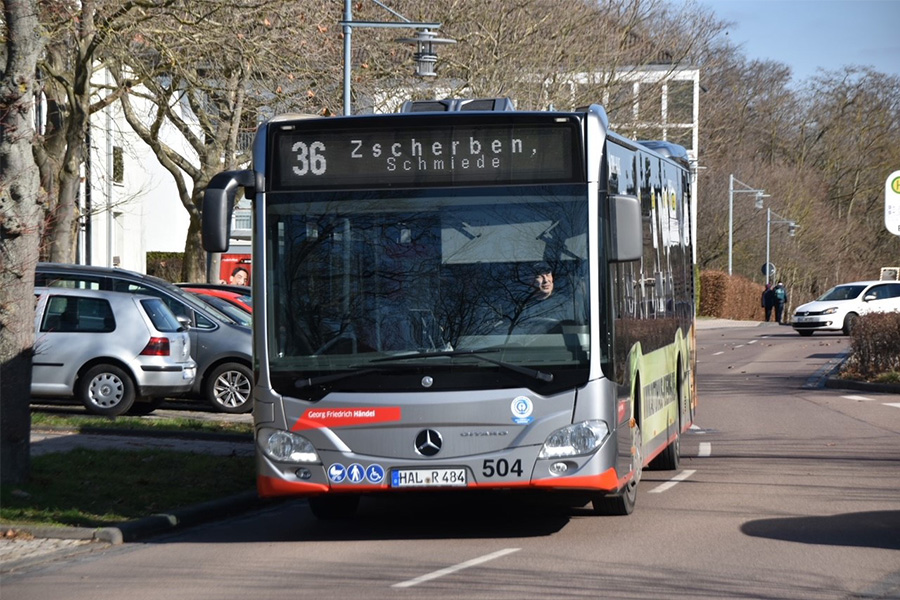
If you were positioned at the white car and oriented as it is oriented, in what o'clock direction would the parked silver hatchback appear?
The parked silver hatchback is roughly at 11 o'clock from the white car.

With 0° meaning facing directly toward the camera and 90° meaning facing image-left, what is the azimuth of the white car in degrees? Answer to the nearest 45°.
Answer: approximately 45°

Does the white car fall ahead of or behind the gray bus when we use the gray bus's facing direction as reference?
behind

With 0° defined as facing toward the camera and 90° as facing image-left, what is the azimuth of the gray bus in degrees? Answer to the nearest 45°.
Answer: approximately 0°

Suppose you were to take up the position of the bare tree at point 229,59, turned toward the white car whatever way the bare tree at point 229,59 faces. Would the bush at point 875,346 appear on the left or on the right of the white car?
right

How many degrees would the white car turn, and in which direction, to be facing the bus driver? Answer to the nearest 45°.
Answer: approximately 45° to its left

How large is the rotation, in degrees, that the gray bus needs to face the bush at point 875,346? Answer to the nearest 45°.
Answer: approximately 135° to its left
